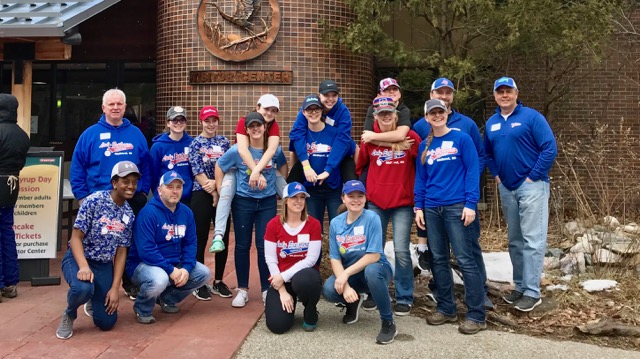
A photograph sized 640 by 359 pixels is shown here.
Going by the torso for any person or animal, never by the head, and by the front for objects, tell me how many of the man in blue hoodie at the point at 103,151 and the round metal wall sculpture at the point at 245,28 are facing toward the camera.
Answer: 2

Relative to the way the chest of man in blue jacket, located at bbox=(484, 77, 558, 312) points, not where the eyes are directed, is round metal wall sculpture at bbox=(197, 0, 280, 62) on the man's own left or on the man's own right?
on the man's own right

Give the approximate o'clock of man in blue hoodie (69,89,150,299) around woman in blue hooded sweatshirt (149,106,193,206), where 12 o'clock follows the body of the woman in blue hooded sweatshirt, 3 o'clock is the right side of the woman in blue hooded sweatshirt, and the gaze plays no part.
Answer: The man in blue hoodie is roughly at 2 o'clock from the woman in blue hooded sweatshirt.

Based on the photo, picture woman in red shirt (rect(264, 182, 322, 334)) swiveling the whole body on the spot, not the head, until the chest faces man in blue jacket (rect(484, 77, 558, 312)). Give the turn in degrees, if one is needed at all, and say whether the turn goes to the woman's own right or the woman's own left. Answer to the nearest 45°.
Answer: approximately 90° to the woman's own left

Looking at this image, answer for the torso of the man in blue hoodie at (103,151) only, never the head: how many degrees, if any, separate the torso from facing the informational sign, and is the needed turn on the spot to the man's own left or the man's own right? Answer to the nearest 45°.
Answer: approximately 135° to the man's own right

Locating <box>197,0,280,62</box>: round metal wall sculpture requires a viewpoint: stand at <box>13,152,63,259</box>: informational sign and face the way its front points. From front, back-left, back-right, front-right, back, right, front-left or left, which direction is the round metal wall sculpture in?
back-left

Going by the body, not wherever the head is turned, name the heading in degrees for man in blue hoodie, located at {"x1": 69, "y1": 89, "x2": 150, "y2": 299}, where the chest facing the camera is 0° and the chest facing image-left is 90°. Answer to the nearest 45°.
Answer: approximately 0°
